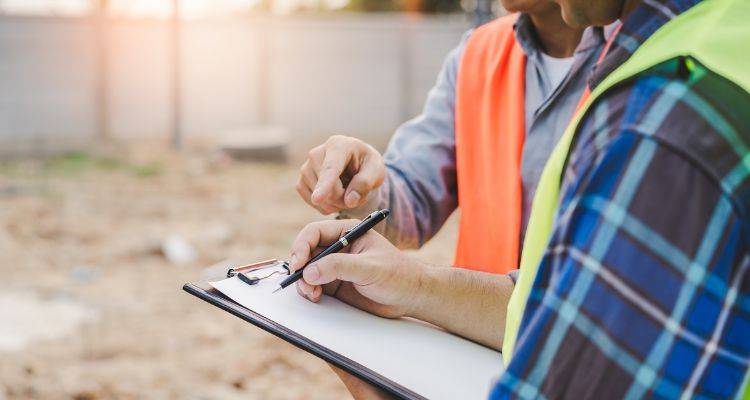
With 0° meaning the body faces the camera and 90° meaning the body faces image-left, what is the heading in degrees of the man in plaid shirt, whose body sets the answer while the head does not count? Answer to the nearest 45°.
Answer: approximately 90°
